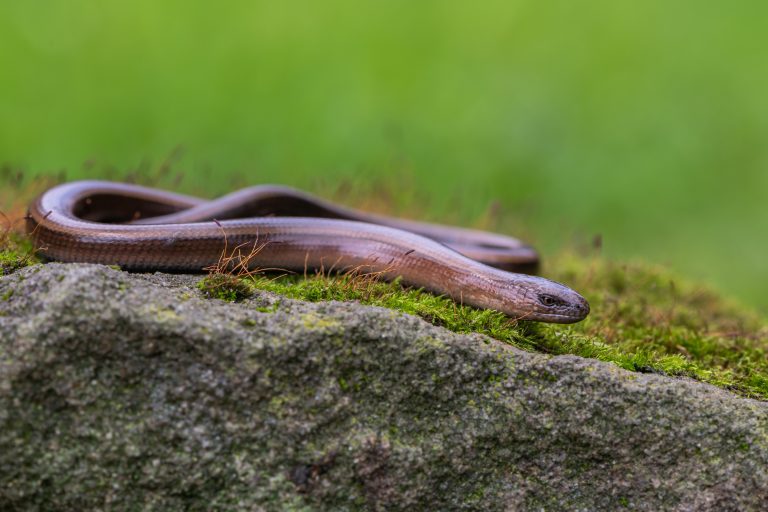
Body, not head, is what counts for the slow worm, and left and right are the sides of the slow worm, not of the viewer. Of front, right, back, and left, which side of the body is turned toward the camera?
right
